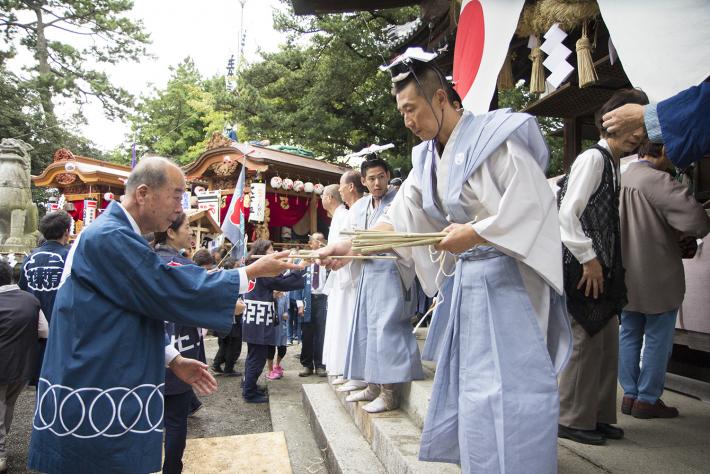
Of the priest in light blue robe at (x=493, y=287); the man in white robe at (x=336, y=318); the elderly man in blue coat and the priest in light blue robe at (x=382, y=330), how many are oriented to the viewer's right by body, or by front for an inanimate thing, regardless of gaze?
1

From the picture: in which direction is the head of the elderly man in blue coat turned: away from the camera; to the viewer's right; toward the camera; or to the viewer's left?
to the viewer's right

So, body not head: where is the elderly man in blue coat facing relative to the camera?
to the viewer's right

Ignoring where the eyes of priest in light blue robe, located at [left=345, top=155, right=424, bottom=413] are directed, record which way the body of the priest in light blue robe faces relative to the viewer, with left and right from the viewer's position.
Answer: facing the viewer and to the left of the viewer

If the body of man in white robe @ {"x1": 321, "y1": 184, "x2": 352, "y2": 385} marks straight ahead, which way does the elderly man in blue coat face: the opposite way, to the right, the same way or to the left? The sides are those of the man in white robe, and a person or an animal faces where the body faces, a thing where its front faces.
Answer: the opposite way

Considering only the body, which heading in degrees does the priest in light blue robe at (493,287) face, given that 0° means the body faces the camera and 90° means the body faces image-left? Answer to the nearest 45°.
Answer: approximately 45°

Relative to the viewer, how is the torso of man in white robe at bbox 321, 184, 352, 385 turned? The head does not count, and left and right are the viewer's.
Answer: facing to the left of the viewer

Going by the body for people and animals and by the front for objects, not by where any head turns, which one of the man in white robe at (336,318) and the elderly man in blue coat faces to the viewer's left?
the man in white robe

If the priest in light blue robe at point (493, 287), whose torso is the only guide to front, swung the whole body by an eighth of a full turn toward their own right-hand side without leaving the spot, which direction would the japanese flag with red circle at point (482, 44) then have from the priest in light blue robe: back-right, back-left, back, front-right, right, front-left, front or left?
right
